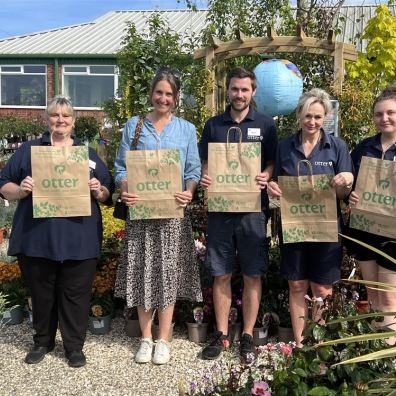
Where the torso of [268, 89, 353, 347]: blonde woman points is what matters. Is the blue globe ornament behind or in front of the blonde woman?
behind

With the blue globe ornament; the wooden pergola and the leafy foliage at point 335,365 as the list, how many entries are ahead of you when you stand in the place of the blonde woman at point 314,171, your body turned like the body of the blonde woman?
1

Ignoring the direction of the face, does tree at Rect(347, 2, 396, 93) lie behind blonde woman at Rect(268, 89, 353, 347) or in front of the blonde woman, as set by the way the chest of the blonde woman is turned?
behind

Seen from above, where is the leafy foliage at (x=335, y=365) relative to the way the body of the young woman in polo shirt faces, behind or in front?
in front

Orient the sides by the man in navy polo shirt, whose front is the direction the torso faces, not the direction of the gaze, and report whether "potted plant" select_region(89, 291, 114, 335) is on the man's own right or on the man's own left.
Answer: on the man's own right

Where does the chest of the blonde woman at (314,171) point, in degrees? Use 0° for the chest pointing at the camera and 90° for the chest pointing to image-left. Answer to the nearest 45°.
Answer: approximately 0°
